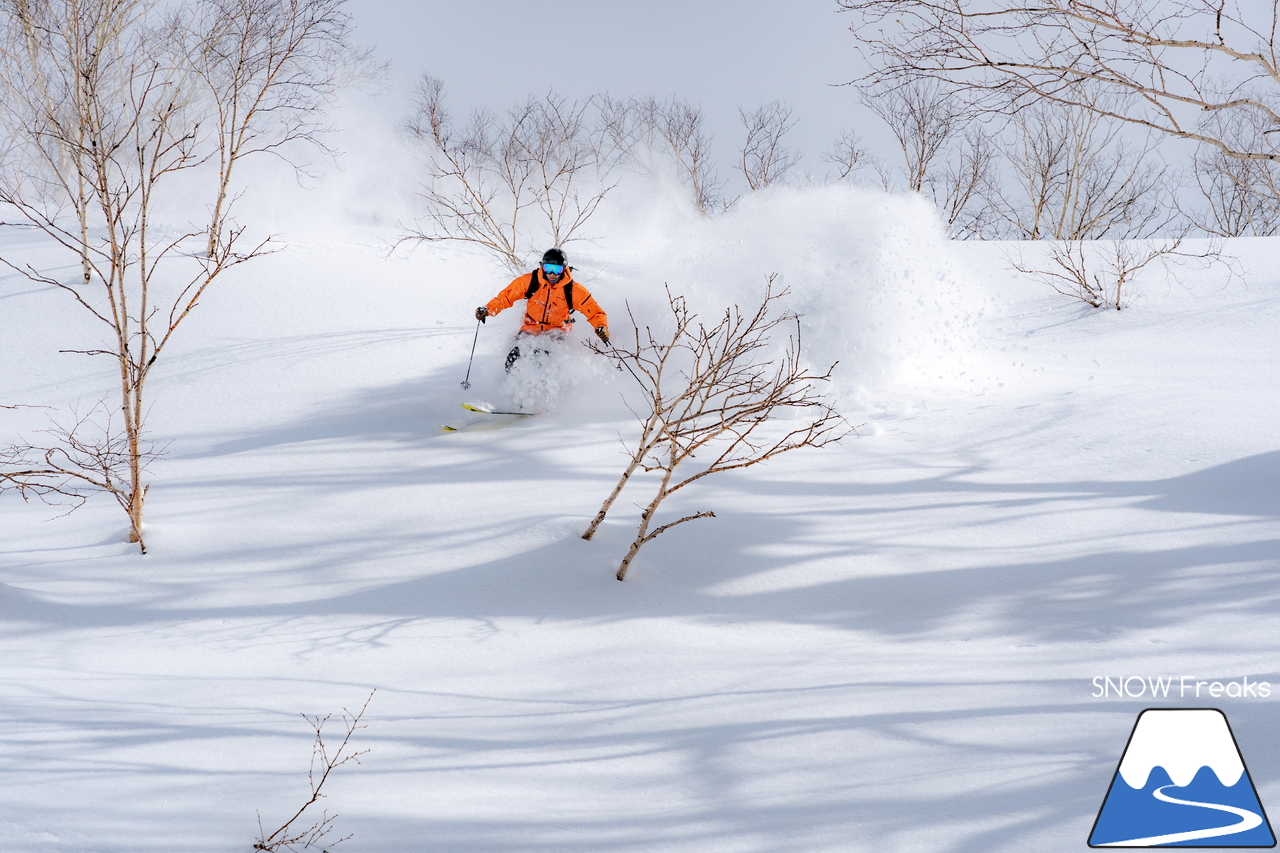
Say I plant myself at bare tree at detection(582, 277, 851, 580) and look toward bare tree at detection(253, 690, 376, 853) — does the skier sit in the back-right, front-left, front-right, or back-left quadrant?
back-right

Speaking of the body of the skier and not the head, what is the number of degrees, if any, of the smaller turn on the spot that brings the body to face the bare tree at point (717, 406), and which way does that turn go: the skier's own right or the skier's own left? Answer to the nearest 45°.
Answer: approximately 45° to the skier's own left

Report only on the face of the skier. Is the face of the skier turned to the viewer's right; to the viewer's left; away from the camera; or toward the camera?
toward the camera

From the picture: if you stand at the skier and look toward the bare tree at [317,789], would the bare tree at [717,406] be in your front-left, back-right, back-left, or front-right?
front-left

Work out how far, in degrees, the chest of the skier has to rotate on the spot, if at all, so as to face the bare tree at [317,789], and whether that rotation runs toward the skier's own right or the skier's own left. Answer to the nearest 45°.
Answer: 0° — they already face it

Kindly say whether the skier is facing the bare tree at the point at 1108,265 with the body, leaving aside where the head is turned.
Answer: no

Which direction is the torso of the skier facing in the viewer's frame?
toward the camera
